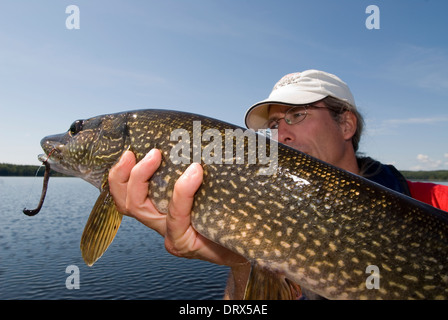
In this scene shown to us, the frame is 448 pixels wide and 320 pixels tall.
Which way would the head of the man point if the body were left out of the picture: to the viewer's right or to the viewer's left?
to the viewer's left

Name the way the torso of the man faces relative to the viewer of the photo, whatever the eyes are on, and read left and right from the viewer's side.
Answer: facing the viewer and to the left of the viewer
